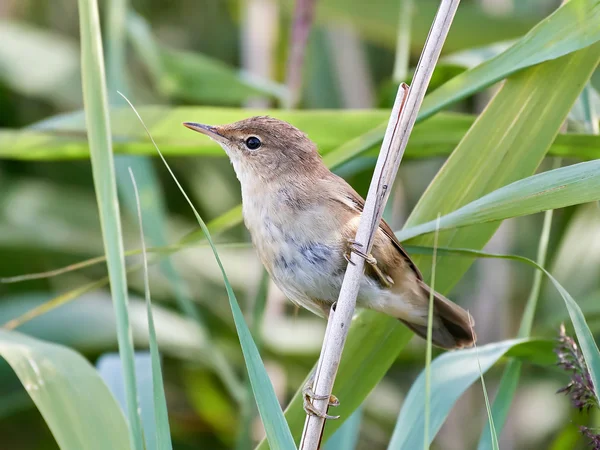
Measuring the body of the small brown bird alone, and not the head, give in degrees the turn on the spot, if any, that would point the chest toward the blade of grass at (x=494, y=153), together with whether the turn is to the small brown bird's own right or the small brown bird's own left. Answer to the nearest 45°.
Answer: approximately 135° to the small brown bird's own left

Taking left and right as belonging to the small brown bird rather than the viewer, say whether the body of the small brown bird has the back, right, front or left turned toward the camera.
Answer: left

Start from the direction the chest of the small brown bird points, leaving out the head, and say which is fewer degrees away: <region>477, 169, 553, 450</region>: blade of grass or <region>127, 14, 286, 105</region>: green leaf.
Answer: the green leaf

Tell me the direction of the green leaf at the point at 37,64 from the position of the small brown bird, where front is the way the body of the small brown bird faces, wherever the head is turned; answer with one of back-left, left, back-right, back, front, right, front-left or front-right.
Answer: front-right
